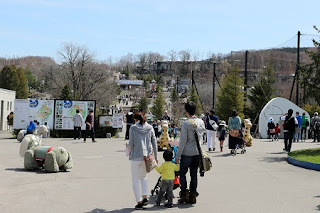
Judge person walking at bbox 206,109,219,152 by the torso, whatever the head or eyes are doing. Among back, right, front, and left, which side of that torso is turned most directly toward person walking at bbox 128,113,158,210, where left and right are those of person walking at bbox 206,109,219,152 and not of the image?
back

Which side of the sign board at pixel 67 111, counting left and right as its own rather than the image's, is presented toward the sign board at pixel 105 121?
left

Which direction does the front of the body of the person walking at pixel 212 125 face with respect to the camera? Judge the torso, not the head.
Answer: away from the camera

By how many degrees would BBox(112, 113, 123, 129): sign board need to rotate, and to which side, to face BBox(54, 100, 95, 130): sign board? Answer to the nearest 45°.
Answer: approximately 90° to its right

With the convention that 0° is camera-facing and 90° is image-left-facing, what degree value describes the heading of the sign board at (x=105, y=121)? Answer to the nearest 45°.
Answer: approximately 0°
